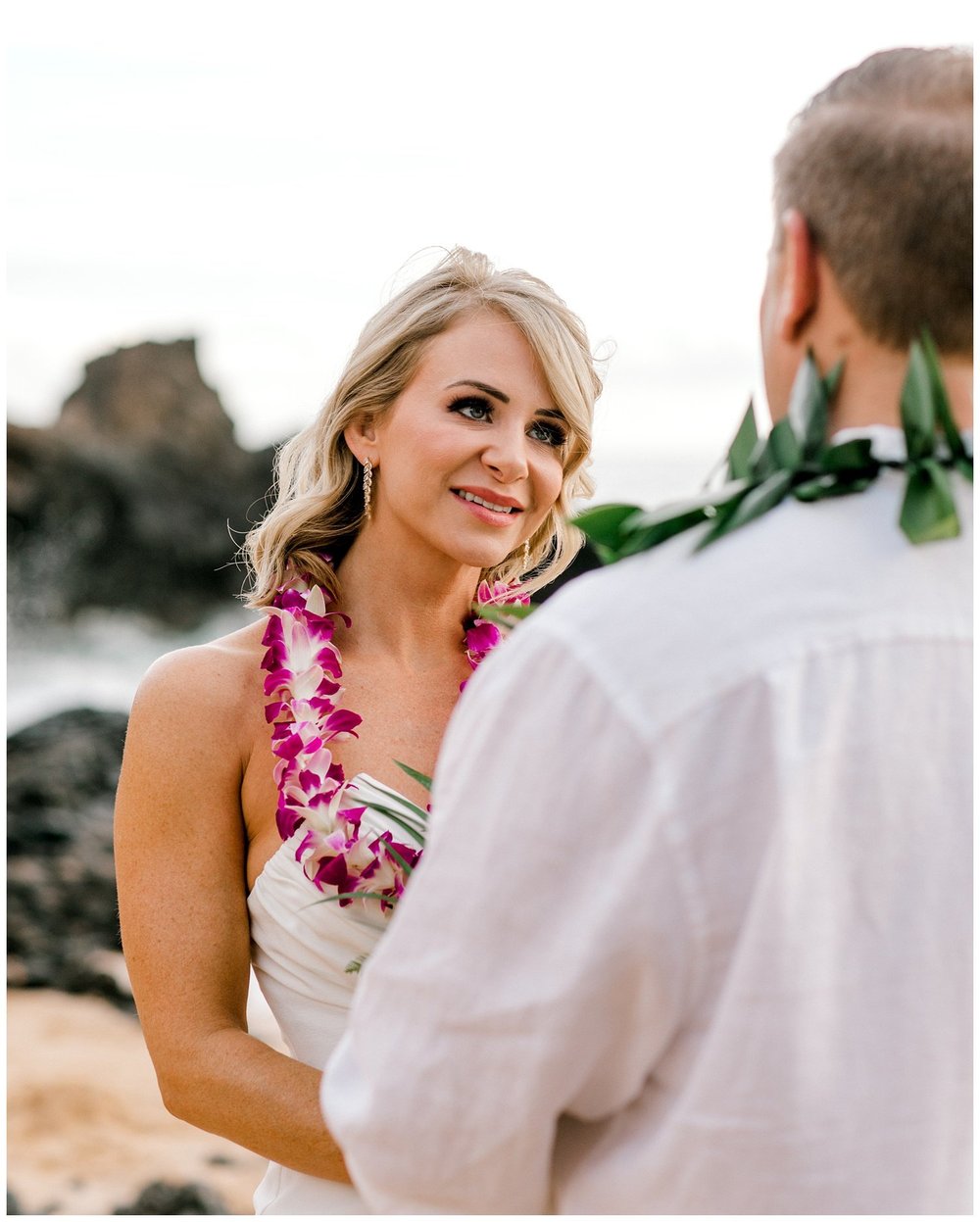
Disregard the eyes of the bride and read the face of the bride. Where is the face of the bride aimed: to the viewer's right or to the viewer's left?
to the viewer's right

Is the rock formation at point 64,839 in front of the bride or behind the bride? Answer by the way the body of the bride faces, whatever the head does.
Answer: behind

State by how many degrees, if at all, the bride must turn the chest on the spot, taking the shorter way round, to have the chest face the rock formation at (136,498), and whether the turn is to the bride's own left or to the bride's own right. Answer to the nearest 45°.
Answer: approximately 135° to the bride's own left

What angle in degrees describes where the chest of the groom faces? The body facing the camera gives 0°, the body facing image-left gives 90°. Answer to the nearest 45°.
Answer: approximately 135°

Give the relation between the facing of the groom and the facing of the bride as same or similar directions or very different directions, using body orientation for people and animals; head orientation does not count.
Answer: very different directions

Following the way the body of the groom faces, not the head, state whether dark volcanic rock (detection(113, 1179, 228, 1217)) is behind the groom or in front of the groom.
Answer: in front

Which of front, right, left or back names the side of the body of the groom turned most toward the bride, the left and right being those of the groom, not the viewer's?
front

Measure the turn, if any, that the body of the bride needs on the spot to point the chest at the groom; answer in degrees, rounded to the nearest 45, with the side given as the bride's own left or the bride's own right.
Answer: approximately 45° to the bride's own right

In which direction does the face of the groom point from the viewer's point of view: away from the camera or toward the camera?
away from the camera

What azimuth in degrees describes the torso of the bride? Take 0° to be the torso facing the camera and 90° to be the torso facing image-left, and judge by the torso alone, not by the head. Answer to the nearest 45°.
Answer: approximately 315°
